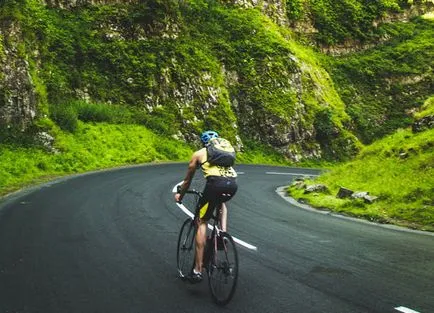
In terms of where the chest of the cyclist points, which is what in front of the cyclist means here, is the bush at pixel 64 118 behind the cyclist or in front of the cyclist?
in front

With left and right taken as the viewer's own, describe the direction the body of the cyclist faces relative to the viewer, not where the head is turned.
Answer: facing away from the viewer and to the left of the viewer
